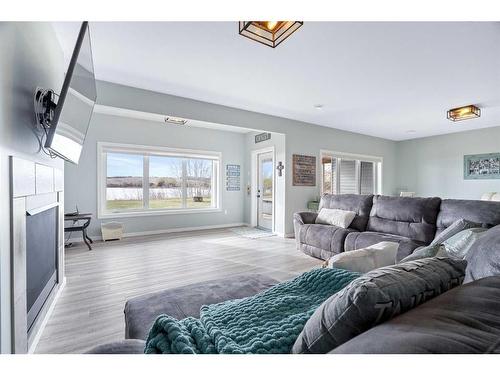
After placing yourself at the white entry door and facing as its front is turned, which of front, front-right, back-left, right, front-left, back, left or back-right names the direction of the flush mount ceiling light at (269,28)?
front-left

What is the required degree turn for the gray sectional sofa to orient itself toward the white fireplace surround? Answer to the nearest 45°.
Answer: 0° — it already faces it

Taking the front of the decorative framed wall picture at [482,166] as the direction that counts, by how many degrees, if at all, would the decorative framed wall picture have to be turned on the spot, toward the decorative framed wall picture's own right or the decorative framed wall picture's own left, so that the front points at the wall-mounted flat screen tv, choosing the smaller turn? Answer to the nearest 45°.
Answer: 0° — it already faces it

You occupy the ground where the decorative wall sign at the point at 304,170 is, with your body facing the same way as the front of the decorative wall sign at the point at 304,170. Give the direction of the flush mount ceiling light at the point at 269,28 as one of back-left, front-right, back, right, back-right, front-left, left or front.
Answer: front-right

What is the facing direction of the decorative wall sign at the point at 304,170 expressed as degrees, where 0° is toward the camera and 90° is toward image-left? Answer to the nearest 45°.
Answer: approximately 315°

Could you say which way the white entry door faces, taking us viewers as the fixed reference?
facing the viewer and to the left of the viewer

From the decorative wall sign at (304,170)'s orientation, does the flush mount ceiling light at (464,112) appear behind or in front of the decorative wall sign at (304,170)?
in front

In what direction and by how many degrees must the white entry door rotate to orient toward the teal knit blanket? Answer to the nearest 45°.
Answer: approximately 45° to its left

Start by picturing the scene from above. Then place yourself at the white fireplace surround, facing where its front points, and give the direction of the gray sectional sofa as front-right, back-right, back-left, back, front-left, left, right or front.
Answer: front

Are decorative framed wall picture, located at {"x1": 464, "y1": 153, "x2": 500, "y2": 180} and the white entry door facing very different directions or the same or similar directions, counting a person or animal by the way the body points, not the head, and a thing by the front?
same or similar directions

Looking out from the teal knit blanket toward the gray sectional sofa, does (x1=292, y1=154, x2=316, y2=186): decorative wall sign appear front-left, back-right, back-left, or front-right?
front-left

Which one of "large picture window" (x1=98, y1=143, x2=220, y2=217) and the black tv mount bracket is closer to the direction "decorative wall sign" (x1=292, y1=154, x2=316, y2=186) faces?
the black tv mount bracket

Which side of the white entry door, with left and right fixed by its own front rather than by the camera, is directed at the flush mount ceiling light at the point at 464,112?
left

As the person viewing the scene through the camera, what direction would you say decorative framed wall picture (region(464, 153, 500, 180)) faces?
facing the viewer

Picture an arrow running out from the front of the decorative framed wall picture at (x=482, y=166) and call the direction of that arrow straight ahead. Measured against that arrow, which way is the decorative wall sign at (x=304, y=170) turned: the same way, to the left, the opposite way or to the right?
to the left

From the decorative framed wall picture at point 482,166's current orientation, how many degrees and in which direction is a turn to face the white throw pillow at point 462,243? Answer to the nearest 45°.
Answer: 0° — it already faces it

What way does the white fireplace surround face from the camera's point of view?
to the viewer's right
